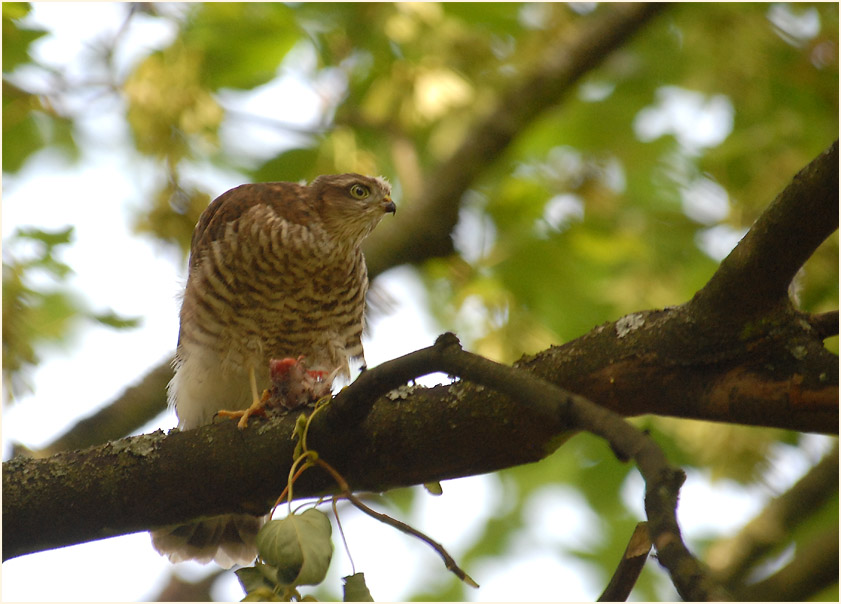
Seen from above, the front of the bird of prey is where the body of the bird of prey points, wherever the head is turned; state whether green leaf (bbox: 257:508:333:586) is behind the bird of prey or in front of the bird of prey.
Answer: in front

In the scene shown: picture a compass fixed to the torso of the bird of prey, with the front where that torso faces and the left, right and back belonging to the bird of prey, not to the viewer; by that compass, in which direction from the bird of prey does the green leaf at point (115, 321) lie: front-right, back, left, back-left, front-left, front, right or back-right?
right

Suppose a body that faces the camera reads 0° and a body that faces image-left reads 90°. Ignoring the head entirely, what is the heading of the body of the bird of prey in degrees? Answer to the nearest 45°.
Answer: approximately 315°
